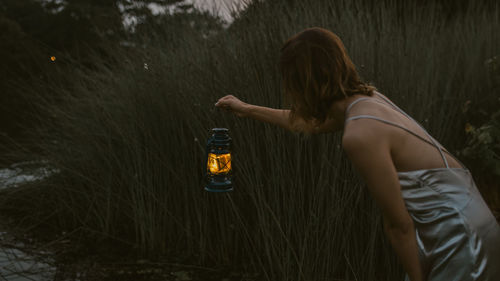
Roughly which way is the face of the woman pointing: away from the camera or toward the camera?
away from the camera

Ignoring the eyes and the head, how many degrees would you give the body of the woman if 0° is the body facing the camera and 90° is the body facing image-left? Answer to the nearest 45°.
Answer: approximately 135°
